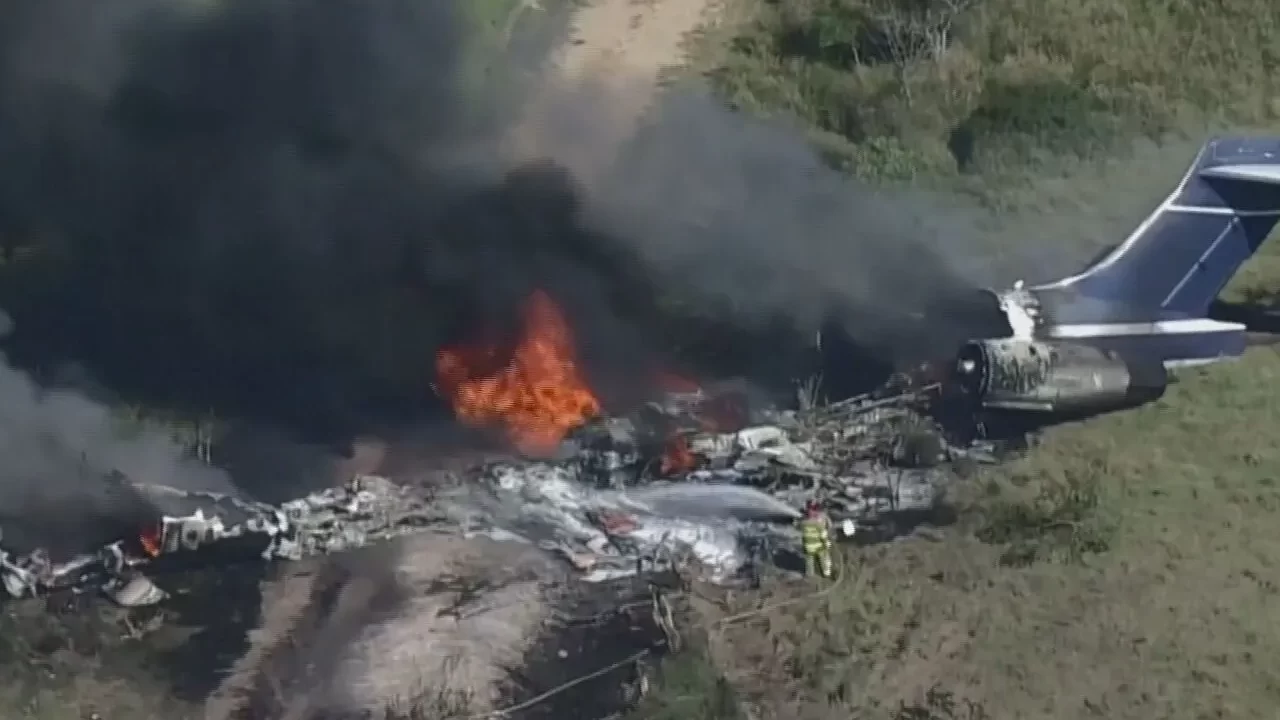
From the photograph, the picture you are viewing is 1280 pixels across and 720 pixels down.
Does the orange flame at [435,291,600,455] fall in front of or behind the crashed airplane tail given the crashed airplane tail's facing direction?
in front

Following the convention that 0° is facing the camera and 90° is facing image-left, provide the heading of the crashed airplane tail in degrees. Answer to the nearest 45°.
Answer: approximately 90°

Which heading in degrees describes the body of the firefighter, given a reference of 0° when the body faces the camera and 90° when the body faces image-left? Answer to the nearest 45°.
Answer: approximately 135°

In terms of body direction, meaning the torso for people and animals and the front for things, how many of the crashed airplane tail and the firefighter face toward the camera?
0
